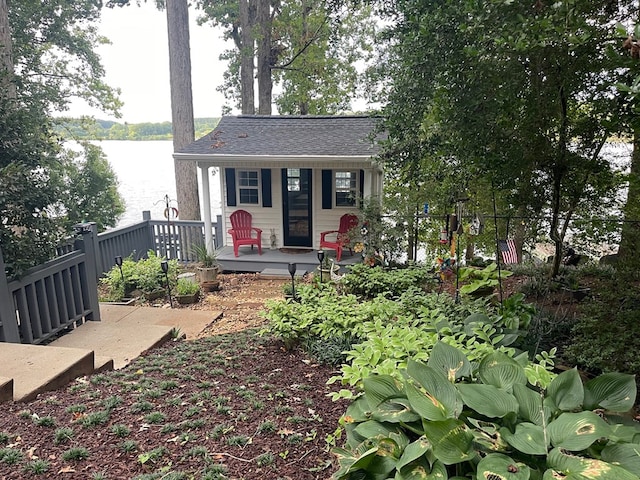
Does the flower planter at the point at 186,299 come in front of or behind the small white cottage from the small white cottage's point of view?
in front

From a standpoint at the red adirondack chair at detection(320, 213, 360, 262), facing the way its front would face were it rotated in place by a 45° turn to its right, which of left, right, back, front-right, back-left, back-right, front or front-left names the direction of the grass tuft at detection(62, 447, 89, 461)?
left

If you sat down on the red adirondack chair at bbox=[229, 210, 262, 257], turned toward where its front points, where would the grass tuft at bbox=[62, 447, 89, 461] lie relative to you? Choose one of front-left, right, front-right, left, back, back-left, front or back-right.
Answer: front-right

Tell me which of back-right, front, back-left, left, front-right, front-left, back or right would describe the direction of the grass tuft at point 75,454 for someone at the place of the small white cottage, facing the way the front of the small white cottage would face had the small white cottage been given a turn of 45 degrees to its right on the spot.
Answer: front-left

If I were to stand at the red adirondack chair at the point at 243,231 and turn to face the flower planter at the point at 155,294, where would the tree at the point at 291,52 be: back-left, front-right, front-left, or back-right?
back-right

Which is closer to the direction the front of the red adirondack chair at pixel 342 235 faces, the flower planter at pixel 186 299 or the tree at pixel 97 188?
the flower planter

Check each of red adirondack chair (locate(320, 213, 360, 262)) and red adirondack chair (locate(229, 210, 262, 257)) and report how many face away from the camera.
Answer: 0

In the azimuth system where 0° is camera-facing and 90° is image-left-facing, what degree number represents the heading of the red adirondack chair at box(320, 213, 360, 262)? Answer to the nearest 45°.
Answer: approximately 45°

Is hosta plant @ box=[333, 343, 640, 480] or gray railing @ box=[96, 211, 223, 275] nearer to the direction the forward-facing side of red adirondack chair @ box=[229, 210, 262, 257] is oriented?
the hosta plant

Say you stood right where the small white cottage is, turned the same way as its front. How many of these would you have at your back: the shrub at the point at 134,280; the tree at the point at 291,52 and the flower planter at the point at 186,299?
1

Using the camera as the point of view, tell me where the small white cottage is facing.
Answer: facing the viewer

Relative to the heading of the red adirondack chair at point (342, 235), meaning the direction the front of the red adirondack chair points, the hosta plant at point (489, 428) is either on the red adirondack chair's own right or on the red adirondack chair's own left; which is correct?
on the red adirondack chair's own left

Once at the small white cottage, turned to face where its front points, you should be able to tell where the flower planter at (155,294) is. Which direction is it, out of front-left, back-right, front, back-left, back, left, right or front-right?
front-right

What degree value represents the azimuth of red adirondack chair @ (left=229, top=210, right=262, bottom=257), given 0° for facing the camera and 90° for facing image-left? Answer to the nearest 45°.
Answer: approximately 315°

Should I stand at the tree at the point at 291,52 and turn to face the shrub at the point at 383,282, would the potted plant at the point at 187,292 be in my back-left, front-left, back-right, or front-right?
front-right

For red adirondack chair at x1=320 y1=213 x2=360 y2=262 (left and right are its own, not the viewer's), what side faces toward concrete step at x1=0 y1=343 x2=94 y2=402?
front

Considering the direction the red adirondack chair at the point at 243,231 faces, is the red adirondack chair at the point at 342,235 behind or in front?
in front
